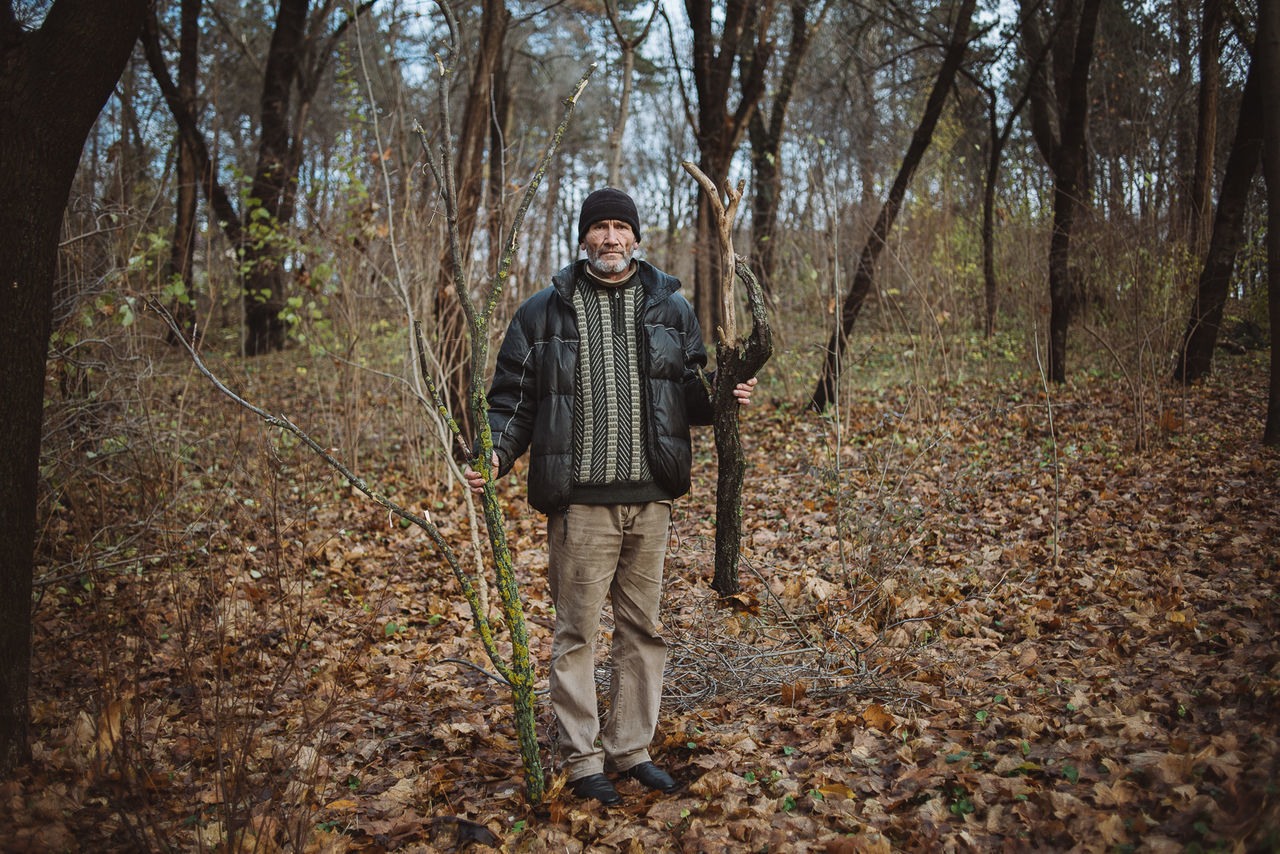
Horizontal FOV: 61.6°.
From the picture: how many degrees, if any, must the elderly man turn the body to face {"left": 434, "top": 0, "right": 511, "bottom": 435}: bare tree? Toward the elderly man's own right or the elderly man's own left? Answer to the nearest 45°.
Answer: approximately 180°

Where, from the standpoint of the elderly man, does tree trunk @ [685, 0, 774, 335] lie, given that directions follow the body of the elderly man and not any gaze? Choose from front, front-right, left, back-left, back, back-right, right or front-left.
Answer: back

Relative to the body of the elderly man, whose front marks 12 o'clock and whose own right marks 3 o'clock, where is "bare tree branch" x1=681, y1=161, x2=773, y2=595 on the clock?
The bare tree branch is roughly at 7 o'clock from the elderly man.

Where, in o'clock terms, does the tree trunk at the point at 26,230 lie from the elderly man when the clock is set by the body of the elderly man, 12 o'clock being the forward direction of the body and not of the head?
The tree trunk is roughly at 3 o'clock from the elderly man.

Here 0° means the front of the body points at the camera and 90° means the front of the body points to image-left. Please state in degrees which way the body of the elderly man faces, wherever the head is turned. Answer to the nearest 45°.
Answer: approximately 0°

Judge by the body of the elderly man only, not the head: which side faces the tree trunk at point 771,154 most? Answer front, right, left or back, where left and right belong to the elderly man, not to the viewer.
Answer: back

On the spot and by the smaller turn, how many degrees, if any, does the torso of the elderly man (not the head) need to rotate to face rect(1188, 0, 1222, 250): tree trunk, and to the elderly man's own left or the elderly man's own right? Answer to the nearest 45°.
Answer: approximately 135° to the elderly man's own left

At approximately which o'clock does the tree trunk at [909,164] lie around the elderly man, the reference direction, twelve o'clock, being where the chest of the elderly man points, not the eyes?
The tree trunk is roughly at 7 o'clock from the elderly man.

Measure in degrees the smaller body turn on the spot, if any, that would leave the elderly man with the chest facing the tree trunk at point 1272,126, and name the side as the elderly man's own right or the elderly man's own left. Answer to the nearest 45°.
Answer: approximately 135° to the elderly man's own left
